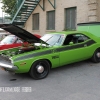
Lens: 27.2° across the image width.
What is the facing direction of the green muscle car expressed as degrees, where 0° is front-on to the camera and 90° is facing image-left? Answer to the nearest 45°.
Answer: approximately 45°

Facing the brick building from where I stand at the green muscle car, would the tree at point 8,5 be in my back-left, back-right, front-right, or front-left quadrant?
front-left

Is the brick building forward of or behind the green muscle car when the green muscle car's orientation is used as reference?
behind

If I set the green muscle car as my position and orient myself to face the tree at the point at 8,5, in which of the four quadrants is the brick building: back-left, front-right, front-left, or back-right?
front-right

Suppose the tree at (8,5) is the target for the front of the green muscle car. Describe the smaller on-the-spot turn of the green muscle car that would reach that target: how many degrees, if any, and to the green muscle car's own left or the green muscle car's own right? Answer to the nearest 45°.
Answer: approximately 135° to the green muscle car's own right
